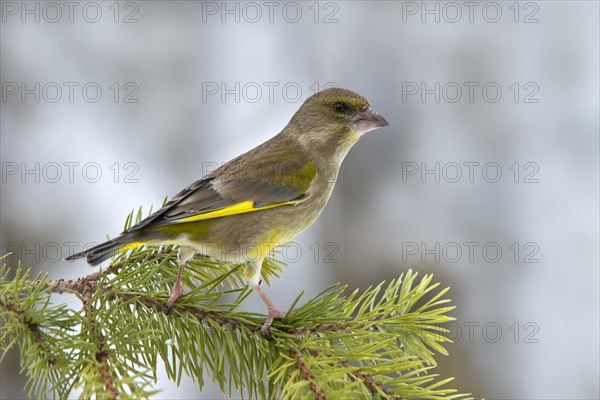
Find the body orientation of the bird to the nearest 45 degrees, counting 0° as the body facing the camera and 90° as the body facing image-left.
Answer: approximately 270°
